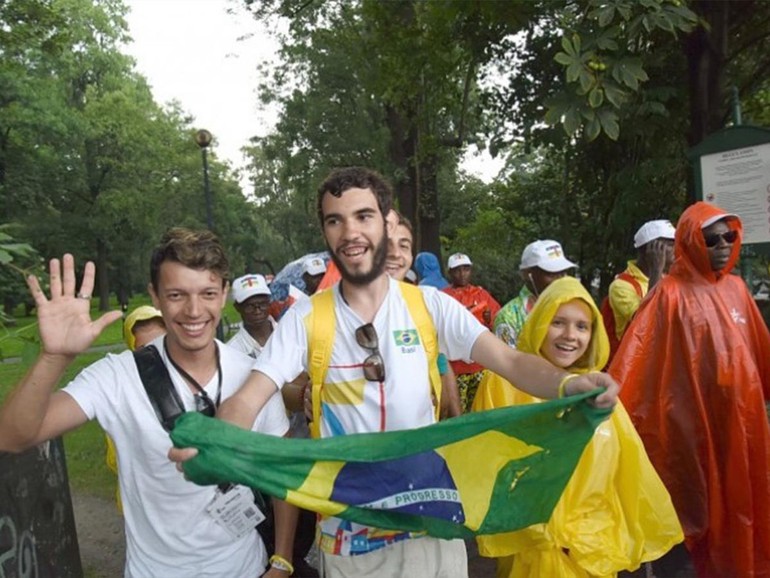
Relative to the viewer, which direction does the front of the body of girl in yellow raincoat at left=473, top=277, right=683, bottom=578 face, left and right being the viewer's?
facing the viewer

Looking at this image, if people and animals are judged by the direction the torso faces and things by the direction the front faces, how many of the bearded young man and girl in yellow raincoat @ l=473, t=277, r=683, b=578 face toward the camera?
2

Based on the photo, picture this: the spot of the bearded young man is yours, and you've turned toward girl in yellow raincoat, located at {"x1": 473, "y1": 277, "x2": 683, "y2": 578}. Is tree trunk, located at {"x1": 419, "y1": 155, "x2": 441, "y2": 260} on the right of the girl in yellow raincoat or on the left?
left

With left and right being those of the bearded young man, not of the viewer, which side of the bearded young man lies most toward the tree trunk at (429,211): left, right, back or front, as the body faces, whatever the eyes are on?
back

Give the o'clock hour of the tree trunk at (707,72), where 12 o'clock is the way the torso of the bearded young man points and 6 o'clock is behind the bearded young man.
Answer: The tree trunk is roughly at 7 o'clock from the bearded young man.

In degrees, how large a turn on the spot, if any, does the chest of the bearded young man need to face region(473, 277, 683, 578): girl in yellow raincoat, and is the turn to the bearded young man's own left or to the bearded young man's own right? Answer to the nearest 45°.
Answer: approximately 135° to the bearded young man's own left

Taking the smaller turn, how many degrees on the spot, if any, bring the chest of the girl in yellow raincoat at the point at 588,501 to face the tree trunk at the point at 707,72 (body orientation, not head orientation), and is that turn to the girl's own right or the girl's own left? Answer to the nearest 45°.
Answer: approximately 180°

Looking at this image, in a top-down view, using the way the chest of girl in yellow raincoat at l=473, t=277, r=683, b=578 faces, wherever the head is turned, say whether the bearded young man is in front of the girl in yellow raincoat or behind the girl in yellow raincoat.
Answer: in front

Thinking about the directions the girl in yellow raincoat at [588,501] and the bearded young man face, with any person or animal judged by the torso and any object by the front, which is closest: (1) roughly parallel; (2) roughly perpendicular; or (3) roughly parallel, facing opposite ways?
roughly parallel

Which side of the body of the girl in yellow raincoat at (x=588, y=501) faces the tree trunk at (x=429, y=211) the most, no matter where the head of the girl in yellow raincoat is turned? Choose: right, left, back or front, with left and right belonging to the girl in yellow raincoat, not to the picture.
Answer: back

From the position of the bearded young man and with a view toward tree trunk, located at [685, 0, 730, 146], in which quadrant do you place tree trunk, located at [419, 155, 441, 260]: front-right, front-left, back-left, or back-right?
front-left
